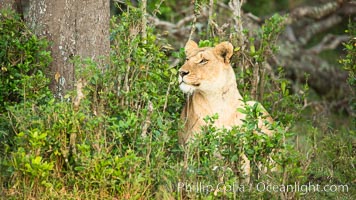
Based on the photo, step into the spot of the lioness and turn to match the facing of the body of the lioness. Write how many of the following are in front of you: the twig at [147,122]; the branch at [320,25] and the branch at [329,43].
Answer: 1

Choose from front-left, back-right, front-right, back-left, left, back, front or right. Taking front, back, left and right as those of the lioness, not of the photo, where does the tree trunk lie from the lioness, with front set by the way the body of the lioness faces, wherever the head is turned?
front-right

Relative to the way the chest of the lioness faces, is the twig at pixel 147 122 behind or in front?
in front

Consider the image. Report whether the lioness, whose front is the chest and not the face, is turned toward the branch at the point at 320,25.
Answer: no

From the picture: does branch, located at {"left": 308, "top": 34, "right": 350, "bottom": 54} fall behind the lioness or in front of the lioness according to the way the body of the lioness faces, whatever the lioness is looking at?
behind

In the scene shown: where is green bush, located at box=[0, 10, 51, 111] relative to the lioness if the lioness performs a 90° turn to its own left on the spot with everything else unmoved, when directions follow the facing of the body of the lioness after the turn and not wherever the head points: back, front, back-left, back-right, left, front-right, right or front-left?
back-right

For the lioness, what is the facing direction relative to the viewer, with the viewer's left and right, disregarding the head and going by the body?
facing the viewer and to the left of the viewer
